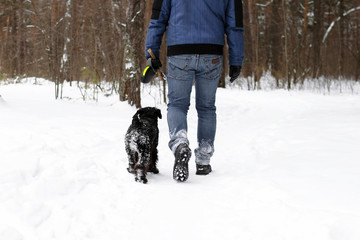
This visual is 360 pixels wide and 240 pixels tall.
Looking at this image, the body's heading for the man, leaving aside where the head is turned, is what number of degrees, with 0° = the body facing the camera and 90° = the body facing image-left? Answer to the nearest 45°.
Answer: approximately 180°
